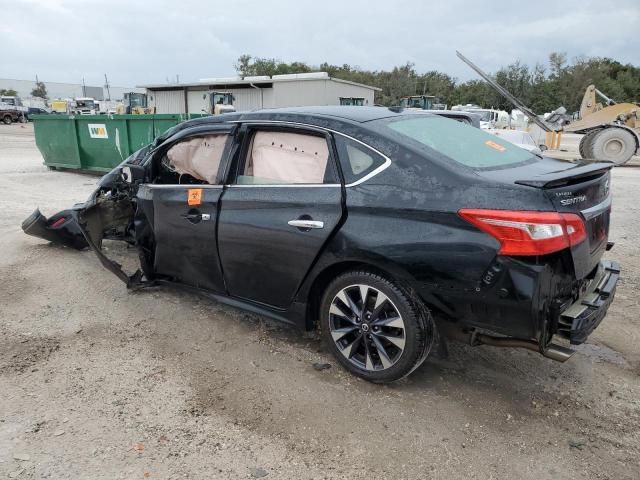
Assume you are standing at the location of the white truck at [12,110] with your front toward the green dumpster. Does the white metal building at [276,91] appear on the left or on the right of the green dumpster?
left

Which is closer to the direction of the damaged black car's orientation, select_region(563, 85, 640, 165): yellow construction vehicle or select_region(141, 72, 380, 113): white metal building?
the white metal building

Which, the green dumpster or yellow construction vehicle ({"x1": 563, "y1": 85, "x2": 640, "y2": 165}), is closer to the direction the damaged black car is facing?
the green dumpster

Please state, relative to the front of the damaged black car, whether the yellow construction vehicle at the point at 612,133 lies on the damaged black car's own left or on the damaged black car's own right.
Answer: on the damaged black car's own right

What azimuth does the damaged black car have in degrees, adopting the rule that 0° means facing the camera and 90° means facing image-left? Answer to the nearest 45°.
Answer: approximately 135°

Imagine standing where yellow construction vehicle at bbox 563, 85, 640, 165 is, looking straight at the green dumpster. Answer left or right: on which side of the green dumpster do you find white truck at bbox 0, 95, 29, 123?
right

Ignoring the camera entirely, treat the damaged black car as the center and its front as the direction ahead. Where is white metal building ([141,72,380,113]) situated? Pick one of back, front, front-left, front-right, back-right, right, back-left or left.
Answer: front-right

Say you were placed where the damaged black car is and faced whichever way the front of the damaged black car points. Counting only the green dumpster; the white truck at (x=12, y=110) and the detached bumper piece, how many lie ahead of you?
3

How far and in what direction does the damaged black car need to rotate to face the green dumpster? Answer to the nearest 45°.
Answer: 0° — it already faces it
